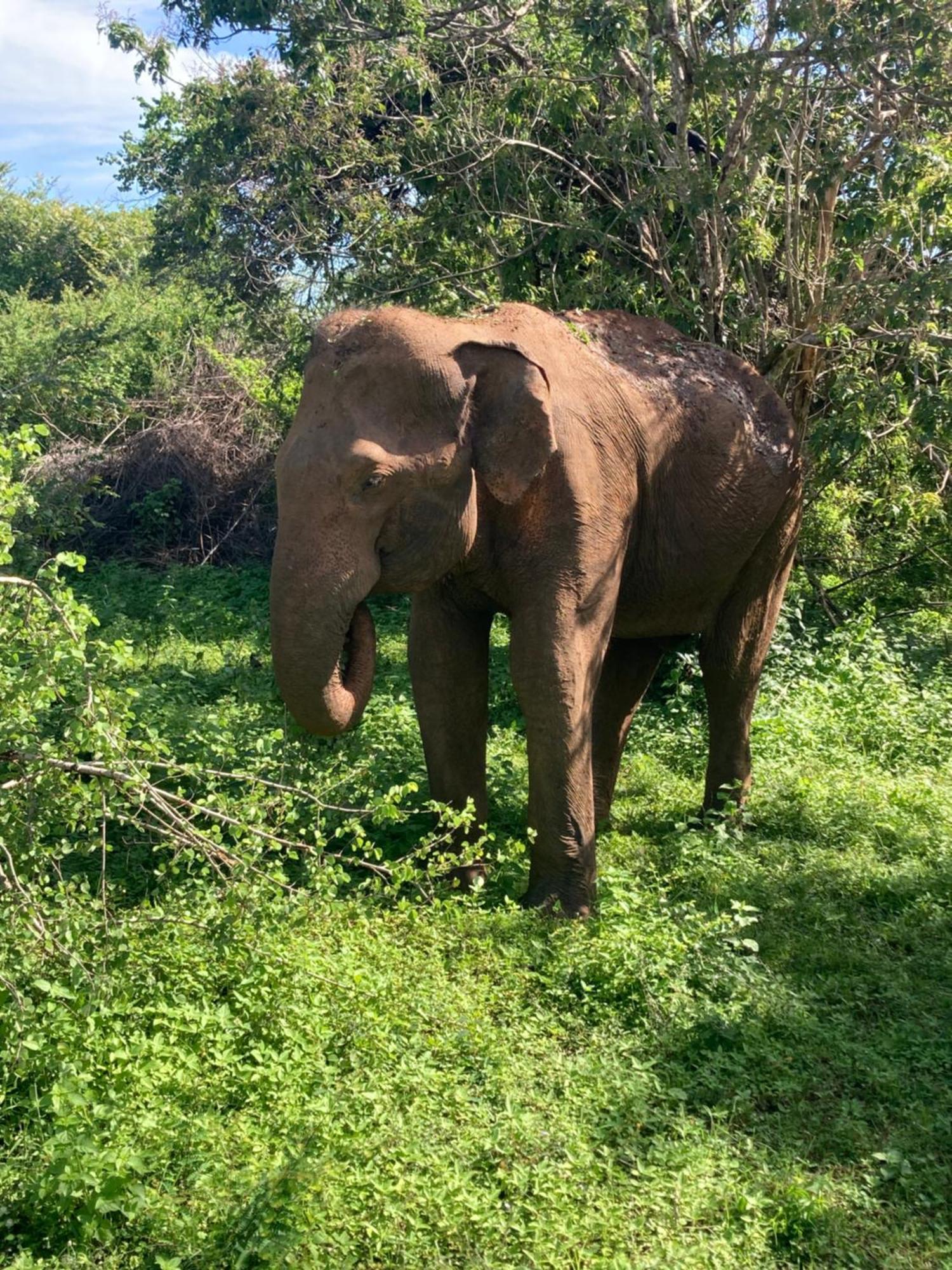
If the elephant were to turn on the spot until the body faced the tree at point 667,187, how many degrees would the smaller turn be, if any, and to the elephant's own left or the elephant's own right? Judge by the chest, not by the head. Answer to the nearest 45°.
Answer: approximately 135° to the elephant's own right

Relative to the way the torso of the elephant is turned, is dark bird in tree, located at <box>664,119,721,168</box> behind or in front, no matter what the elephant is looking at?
behind

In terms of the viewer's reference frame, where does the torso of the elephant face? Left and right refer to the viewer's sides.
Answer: facing the viewer and to the left of the viewer
